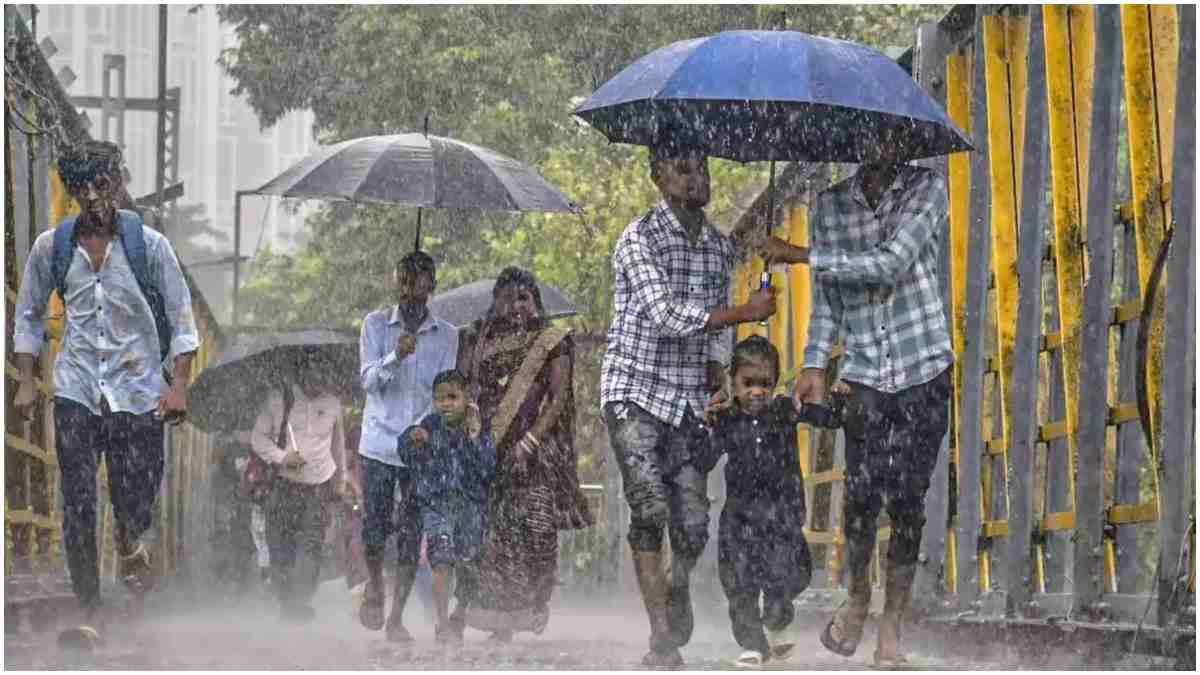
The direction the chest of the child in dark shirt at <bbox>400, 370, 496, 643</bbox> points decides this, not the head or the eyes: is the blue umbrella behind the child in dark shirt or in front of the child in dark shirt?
in front

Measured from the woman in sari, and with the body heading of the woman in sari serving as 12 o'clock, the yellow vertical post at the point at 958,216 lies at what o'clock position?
The yellow vertical post is roughly at 9 o'clock from the woman in sari.

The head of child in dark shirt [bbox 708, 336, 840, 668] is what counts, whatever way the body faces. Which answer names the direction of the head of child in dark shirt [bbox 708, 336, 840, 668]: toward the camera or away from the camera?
toward the camera

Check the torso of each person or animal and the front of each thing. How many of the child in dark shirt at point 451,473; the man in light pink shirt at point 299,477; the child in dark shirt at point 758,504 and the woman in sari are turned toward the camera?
4

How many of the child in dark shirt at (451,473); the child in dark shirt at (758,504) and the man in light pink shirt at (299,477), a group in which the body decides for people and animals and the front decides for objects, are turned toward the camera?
3

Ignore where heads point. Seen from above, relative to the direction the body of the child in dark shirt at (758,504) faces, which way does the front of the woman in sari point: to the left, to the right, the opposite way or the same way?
the same way

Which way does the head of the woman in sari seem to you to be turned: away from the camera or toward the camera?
toward the camera

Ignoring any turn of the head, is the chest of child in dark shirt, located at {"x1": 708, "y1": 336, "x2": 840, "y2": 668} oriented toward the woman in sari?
no

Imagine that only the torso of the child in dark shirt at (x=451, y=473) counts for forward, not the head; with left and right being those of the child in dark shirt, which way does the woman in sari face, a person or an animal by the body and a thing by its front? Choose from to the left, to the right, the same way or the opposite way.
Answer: the same way

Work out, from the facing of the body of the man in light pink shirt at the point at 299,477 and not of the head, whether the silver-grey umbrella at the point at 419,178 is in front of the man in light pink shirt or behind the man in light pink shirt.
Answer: in front

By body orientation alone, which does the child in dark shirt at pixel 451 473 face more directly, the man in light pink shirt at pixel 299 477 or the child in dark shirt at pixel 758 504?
the child in dark shirt

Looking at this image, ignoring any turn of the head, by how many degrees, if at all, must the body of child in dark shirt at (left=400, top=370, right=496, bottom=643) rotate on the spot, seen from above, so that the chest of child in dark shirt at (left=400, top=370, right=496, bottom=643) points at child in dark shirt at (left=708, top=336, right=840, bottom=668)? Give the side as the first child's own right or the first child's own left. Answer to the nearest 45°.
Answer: approximately 45° to the first child's own left

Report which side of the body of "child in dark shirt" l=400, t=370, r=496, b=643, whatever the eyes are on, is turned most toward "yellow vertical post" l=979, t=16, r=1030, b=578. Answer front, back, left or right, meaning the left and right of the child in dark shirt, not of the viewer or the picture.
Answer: left

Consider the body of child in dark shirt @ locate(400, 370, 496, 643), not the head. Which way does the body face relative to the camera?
toward the camera

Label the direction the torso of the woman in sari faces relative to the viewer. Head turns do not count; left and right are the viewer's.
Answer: facing the viewer

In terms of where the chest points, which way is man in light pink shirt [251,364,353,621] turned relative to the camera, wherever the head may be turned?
toward the camera

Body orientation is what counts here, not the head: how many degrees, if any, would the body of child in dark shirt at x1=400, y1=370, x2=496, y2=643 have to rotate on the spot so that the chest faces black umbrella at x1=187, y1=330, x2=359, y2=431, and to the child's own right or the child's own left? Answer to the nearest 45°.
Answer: approximately 180°

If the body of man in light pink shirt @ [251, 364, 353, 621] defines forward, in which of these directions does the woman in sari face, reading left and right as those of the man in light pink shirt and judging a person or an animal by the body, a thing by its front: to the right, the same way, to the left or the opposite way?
the same way
